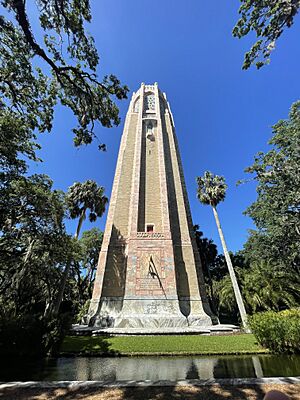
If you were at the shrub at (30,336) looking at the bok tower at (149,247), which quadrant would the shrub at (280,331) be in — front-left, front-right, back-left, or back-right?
front-right

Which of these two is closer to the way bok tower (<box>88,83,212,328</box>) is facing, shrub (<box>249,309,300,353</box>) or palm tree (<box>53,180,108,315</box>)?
the shrub

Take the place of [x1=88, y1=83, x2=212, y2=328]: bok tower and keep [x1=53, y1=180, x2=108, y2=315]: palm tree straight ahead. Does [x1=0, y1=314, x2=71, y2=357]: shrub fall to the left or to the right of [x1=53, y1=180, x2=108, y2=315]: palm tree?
left

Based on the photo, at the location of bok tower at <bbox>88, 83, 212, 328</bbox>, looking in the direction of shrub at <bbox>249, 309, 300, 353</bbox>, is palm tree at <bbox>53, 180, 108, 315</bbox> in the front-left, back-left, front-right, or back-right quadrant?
back-right

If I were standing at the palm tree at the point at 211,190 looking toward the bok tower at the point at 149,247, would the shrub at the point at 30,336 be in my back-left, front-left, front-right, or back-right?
front-left

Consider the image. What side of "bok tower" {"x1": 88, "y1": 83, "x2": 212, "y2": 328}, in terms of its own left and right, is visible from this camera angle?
front

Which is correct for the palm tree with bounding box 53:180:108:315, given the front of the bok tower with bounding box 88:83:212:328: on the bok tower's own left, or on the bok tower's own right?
on the bok tower's own right

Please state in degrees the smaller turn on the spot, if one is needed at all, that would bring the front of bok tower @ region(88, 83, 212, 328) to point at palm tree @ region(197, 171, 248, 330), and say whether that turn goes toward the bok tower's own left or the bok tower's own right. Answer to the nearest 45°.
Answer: approximately 90° to the bok tower's own left

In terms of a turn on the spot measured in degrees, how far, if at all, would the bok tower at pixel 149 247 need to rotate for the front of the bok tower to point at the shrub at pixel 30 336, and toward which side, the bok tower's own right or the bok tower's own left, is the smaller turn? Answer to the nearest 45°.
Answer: approximately 45° to the bok tower's own right
